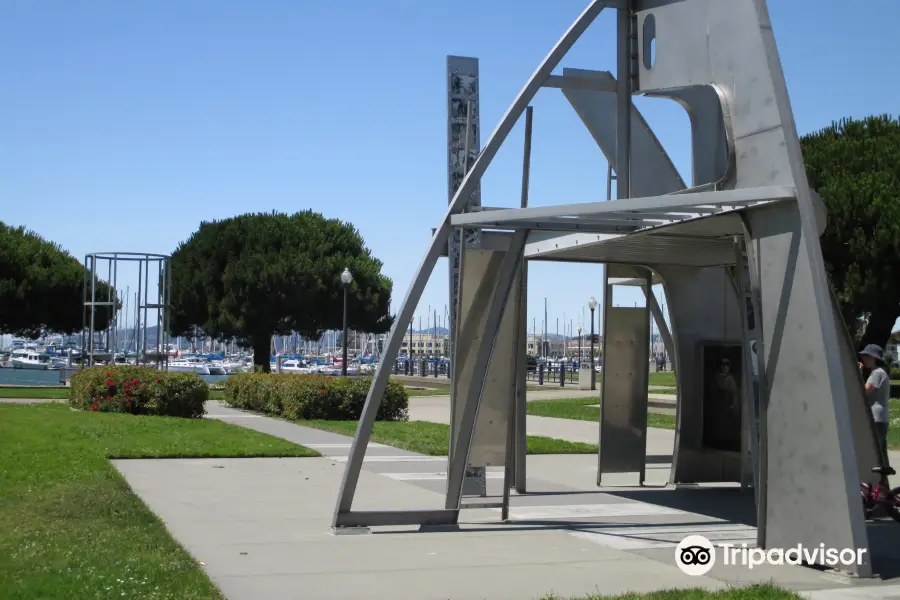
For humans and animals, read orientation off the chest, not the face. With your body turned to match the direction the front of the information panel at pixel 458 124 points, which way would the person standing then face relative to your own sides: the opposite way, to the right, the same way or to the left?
to the right

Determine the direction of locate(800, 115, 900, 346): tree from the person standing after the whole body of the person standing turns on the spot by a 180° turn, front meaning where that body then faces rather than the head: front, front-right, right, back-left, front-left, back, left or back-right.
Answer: left

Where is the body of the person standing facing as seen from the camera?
to the viewer's left

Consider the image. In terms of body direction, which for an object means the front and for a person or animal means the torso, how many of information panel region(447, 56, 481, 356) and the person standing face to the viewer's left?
1

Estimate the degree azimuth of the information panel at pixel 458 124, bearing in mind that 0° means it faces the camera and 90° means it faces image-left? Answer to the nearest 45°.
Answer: approximately 0°

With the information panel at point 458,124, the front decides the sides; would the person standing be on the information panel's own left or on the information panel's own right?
on the information panel's own left

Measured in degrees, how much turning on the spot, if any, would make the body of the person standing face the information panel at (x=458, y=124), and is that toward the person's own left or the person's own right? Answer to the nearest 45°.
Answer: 0° — they already face it
